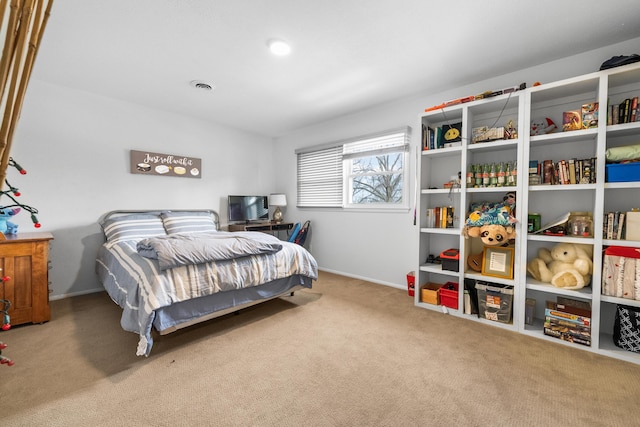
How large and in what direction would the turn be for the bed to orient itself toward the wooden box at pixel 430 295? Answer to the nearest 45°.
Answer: approximately 45° to its left

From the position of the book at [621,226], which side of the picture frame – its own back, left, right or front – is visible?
left

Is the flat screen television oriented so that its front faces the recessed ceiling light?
yes

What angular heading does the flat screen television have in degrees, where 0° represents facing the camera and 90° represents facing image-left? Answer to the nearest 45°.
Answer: approximately 0°

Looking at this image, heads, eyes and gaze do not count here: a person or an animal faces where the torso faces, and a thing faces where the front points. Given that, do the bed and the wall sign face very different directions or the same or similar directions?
same or similar directions

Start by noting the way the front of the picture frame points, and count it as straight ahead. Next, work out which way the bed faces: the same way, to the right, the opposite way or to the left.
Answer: to the left

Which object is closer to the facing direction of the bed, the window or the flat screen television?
the window

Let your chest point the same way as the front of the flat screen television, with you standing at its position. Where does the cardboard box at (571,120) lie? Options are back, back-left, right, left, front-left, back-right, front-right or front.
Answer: front-left

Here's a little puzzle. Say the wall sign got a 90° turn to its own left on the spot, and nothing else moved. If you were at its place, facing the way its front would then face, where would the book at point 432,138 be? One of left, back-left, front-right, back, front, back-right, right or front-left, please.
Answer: right

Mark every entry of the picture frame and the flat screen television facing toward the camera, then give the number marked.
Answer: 2

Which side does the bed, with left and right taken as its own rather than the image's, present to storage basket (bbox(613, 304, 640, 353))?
front

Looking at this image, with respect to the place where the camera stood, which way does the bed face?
facing the viewer and to the right of the viewer

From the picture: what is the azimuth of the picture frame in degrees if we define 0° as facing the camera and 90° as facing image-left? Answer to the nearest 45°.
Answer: approximately 0°

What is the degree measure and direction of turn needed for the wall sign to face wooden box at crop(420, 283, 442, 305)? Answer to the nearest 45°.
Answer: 0° — it already faces it
